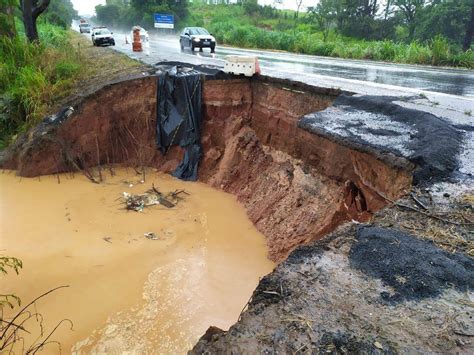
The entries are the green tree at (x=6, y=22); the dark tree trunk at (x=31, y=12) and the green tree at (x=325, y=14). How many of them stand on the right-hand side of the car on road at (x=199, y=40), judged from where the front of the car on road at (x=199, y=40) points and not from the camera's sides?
2

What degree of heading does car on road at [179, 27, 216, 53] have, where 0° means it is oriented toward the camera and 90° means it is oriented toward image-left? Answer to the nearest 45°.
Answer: approximately 315°

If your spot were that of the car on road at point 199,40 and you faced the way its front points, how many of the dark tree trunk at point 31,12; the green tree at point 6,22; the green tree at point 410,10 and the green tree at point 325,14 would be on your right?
2

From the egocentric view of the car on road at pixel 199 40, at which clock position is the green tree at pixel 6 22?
The green tree is roughly at 3 o'clock from the car on road.

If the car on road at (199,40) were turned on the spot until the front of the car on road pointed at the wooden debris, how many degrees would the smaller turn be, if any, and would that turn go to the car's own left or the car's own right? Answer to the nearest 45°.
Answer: approximately 45° to the car's own right

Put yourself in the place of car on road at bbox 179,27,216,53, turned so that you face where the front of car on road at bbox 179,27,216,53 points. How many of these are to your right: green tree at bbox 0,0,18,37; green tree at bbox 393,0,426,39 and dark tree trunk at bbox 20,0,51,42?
2

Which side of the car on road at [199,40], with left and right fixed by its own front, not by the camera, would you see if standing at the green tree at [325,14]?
left

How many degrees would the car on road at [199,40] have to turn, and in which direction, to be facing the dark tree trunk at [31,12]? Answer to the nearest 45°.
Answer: approximately 90° to its right

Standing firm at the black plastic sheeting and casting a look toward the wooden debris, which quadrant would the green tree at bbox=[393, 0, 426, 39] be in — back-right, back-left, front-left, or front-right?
back-left

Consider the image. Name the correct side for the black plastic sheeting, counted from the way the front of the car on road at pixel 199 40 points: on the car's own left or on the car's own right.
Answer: on the car's own right

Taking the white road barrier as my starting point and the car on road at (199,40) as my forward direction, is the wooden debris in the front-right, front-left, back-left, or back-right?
back-left

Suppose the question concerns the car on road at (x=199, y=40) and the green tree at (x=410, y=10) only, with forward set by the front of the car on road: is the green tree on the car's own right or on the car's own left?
on the car's own left
